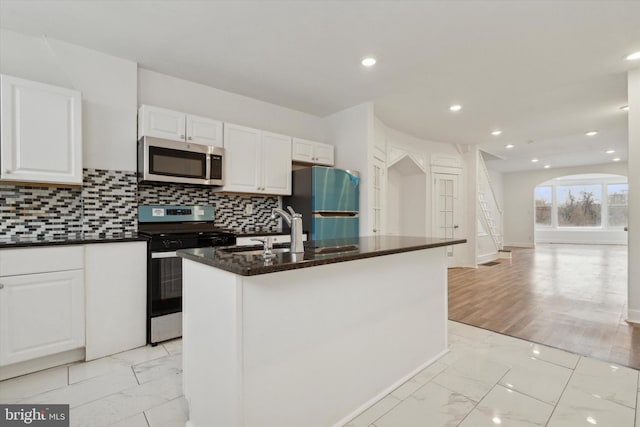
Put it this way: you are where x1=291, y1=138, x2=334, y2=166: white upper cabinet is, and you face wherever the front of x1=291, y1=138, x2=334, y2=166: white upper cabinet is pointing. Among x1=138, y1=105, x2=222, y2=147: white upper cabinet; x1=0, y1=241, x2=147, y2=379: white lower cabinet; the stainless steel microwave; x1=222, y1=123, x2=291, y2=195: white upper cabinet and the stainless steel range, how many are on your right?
5

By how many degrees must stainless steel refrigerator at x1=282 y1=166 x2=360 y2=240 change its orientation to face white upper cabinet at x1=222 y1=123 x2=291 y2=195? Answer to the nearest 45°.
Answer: approximately 135° to its right

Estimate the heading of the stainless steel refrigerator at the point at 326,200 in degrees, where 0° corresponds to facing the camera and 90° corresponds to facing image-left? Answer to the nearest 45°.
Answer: approximately 315°

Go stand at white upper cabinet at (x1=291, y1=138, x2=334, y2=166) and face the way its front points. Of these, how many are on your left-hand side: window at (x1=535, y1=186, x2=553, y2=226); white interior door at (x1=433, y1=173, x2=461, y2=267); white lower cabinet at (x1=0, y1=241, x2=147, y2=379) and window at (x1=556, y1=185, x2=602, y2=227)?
3

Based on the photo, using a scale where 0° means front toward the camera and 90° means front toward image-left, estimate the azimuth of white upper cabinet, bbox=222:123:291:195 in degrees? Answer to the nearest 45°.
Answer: approximately 315°

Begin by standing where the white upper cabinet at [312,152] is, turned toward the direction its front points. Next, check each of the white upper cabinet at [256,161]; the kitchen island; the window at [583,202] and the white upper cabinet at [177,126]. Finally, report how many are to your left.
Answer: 1

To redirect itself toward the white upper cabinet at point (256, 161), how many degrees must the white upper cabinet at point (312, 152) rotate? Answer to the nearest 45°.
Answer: approximately 90° to its right

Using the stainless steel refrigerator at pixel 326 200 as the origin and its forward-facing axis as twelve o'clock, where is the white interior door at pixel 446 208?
The white interior door is roughly at 9 o'clock from the stainless steel refrigerator.

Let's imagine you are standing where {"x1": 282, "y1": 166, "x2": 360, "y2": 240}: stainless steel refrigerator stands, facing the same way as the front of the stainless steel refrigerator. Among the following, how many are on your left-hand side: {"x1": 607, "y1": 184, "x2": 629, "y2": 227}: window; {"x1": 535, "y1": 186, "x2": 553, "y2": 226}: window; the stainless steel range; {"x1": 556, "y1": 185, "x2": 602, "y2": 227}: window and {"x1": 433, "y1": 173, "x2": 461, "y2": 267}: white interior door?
4

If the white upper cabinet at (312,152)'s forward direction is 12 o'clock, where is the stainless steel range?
The stainless steel range is roughly at 3 o'clock from the white upper cabinet.

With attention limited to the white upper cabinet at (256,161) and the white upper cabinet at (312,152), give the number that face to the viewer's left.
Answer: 0

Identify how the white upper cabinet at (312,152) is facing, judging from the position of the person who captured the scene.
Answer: facing the viewer and to the right of the viewer

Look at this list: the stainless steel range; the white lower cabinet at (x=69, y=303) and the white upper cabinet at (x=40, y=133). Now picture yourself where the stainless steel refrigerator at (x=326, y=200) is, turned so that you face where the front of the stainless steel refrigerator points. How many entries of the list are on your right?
3

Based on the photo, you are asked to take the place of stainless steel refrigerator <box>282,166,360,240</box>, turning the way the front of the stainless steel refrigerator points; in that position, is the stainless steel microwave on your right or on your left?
on your right

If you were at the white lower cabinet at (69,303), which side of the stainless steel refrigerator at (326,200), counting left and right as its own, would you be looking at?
right
